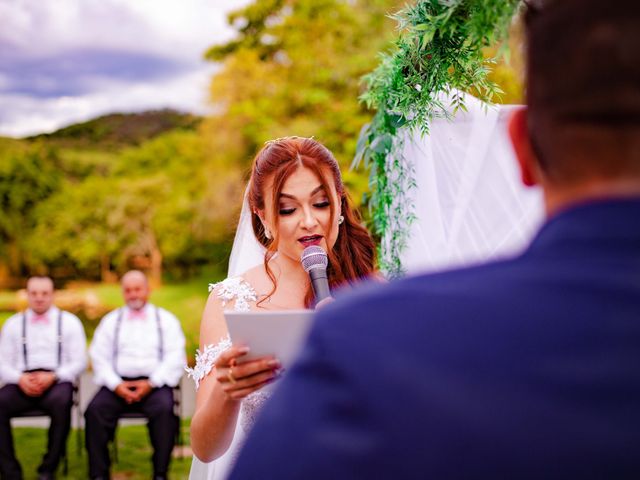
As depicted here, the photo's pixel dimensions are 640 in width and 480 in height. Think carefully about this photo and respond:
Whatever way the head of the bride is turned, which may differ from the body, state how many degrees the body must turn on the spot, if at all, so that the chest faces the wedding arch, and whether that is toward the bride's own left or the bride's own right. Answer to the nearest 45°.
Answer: approximately 90° to the bride's own left

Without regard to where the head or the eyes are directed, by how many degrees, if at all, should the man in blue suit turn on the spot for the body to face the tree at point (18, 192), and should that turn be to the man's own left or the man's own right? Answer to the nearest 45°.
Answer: approximately 45° to the man's own left

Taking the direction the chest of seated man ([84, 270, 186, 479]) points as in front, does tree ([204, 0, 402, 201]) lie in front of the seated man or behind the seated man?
behind

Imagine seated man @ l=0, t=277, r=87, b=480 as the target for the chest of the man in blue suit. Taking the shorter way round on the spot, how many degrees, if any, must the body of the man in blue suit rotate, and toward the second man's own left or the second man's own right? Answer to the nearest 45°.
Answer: approximately 45° to the second man's own left

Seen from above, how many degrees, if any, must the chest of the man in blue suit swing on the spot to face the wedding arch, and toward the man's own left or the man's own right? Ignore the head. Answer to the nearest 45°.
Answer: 0° — they already face it

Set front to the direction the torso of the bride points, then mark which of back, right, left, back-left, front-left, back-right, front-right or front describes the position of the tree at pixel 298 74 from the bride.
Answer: back-left

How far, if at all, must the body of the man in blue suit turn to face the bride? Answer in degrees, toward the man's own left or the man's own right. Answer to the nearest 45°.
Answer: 0° — they already face them

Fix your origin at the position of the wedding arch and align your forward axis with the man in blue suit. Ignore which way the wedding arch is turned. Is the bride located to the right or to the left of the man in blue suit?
right

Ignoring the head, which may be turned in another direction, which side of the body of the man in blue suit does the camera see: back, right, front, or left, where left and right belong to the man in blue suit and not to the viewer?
back
